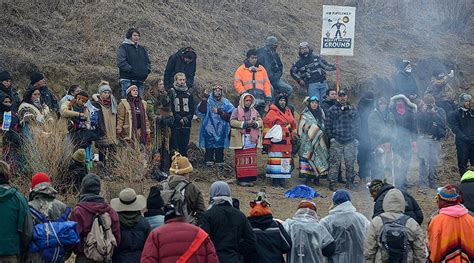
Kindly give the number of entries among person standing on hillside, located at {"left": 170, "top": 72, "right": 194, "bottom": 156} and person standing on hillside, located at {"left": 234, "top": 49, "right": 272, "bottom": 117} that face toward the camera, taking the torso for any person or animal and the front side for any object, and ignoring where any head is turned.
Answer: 2

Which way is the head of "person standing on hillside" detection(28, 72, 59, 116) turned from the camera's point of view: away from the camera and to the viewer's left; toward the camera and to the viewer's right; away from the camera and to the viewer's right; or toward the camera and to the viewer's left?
toward the camera and to the viewer's right

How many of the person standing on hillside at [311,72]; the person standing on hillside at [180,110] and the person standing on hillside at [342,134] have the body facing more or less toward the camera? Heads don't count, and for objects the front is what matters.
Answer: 3

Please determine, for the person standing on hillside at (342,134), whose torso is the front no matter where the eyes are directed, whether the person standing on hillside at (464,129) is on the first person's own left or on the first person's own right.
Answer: on the first person's own left

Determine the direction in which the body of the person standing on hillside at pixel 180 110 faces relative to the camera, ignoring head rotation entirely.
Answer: toward the camera

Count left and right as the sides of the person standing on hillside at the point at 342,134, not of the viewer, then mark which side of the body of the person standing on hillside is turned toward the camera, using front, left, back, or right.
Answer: front

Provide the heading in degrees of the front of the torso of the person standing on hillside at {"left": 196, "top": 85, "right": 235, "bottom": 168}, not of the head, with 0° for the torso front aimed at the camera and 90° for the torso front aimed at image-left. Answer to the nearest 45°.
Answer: approximately 0°

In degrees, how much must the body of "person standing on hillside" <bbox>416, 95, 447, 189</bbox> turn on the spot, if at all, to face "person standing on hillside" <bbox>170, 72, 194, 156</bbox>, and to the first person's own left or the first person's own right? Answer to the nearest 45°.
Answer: approximately 45° to the first person's own right

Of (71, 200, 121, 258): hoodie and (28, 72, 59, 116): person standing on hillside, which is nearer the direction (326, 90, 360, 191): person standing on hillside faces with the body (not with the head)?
the hoodie
